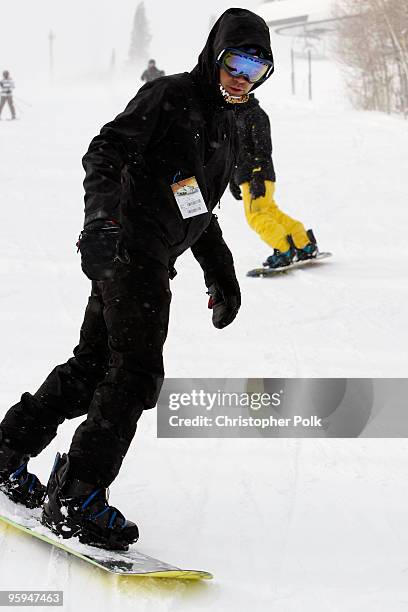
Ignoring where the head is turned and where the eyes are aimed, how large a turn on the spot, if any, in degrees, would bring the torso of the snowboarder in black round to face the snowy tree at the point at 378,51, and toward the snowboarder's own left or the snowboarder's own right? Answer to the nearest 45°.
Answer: approximately 135° to the snowboarder's own left

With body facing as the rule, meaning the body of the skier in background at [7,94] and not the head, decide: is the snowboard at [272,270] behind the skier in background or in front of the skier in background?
in front

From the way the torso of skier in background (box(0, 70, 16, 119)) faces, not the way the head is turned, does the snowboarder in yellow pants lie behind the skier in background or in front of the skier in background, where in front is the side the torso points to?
in front

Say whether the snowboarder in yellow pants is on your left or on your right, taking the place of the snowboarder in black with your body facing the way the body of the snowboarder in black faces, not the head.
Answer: on your left

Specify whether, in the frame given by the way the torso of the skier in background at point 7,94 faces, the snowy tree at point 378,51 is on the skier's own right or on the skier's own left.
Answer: on the skier's own left

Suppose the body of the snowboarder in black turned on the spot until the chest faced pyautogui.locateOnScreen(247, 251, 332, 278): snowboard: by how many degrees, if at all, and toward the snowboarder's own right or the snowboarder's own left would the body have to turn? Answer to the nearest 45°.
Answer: approximately 135° to the snowboarder's own left

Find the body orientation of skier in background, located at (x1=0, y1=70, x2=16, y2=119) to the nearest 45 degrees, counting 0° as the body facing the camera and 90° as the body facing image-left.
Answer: approximately 0°

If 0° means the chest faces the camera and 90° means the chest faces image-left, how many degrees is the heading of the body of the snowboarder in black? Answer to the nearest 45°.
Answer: approximately 315°
